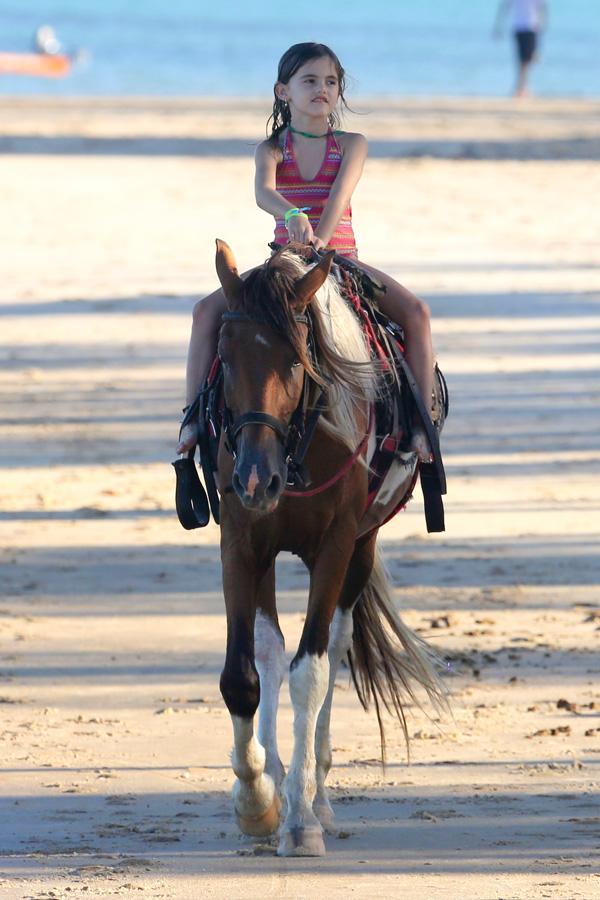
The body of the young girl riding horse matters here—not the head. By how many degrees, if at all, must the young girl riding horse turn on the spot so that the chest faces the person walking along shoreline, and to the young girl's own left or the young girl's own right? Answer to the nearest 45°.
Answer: approximately 180°

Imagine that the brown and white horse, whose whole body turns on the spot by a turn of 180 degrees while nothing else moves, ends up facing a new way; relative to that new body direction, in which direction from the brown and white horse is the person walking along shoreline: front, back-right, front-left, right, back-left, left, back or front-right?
front

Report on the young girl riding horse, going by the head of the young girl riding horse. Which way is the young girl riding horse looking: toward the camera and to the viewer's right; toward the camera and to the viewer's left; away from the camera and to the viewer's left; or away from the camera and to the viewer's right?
toward the camera and to the viewer's right
